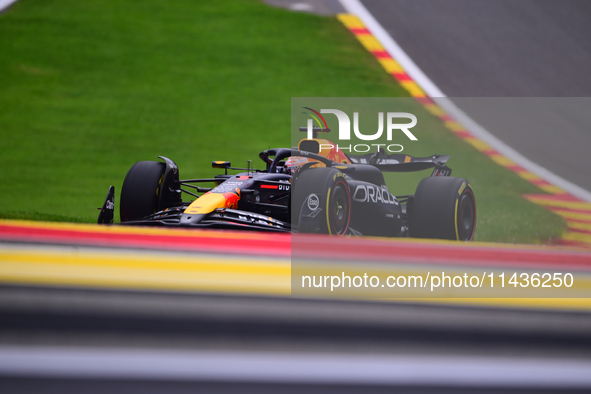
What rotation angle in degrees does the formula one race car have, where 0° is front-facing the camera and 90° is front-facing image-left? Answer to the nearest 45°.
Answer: approximately 45°
